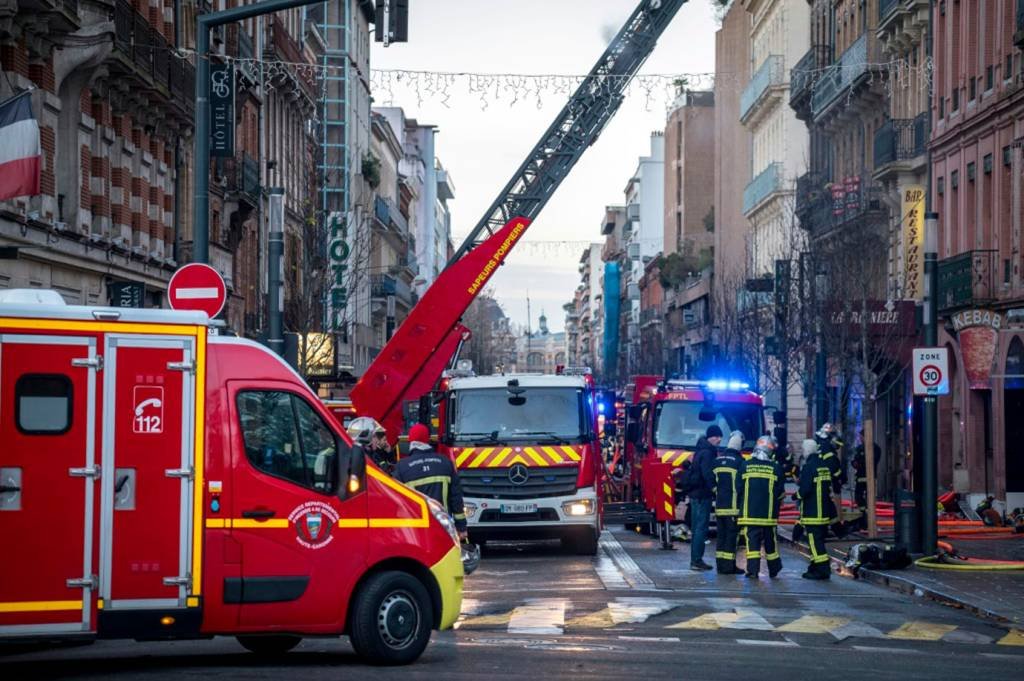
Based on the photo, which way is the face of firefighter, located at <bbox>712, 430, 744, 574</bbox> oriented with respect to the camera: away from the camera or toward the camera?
away from the camera

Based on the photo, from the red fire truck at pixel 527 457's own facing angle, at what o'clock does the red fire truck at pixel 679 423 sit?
the red fire truck at pixel 679 423 is roughly at 7 o'clock from the red fire truck at pixel 527 457.

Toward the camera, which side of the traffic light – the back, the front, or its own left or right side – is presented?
back

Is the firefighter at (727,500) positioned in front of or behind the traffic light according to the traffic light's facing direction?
in front

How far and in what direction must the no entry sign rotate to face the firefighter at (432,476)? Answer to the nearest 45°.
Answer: approximately 90° to its left

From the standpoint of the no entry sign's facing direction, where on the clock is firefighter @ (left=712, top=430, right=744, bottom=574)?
The firefighter is roughly at 8 o'clock from the no entry sign.
